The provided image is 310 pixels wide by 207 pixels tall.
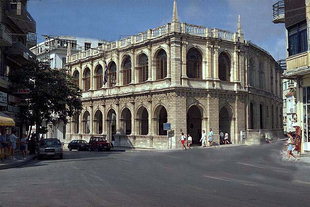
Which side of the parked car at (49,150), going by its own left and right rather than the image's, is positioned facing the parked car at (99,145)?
back

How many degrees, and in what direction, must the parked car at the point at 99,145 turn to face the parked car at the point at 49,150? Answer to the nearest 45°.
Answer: approximately 45° to its right

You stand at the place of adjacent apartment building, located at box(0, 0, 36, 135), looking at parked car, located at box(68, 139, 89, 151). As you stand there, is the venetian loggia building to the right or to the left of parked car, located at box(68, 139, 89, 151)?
right
